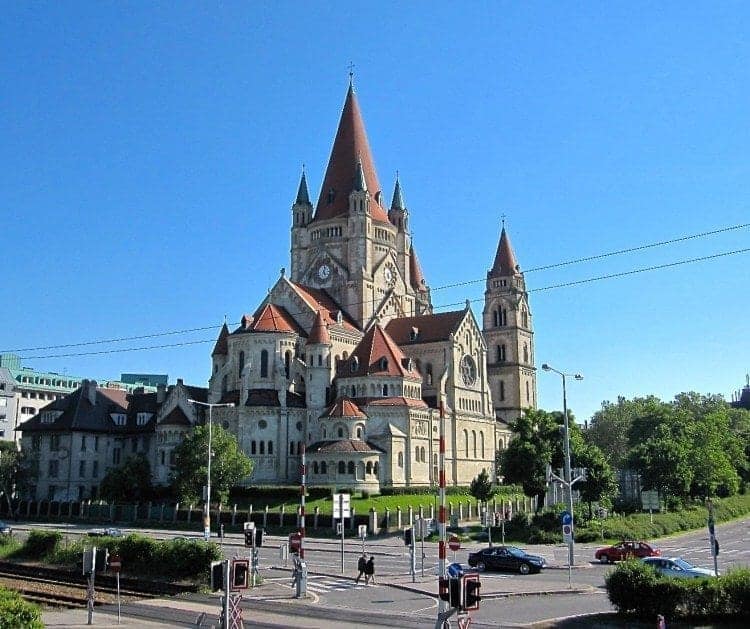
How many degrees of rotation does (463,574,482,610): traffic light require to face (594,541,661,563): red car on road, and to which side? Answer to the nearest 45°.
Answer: approximately 135° to its left

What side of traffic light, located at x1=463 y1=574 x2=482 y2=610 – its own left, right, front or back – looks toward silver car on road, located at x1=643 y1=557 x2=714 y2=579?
left

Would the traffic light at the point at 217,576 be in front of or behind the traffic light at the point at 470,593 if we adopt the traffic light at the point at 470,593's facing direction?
behind

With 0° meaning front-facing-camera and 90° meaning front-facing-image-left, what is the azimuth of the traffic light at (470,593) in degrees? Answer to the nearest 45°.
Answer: approximately 315°

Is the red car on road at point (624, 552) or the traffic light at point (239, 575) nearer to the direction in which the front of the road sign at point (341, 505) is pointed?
the traffic light

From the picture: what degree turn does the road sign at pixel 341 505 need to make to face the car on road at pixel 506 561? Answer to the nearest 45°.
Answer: approximately 90° to its left

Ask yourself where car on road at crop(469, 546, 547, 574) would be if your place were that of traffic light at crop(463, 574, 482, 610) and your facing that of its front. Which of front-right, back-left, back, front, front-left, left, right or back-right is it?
back-left

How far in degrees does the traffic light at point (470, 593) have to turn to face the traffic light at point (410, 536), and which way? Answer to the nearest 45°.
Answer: approximately 135° to its left

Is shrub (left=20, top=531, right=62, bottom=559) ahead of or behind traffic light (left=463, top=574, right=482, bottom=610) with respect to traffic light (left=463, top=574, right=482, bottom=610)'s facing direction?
behind

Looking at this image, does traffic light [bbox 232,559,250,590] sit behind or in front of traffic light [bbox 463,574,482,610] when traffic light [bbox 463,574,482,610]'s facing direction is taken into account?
behind

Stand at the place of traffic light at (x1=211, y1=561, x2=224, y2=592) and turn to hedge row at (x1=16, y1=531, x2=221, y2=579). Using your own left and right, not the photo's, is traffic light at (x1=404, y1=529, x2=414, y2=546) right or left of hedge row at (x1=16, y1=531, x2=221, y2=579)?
right

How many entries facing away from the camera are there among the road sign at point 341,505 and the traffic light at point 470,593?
0

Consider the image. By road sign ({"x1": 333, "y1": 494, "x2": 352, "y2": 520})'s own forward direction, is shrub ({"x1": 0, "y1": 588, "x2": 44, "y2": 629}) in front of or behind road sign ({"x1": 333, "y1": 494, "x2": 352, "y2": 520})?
in front

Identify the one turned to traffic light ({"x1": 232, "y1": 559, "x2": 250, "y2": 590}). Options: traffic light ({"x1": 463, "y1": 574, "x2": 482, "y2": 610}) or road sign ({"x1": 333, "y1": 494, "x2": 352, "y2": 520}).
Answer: the road sign
